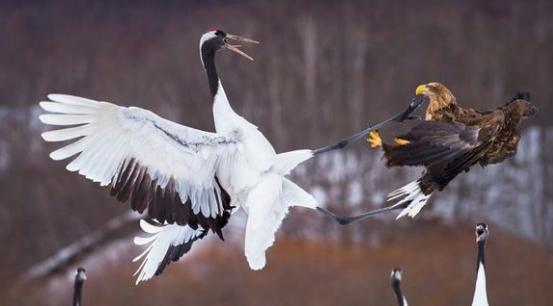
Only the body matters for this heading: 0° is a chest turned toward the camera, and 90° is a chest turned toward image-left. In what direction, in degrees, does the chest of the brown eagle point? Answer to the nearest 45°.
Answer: approximately 90°

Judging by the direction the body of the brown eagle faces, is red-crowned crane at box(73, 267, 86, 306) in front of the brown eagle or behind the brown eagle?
in front

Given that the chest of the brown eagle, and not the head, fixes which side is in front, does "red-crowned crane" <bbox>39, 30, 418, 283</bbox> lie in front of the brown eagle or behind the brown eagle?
in front
